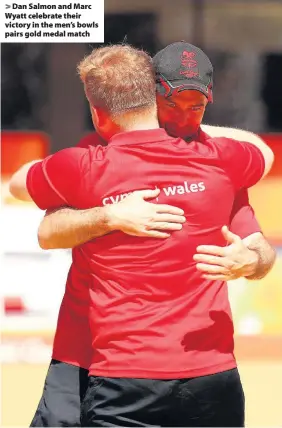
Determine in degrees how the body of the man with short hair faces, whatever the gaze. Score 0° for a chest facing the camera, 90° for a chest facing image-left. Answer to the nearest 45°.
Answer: approximately 180°
